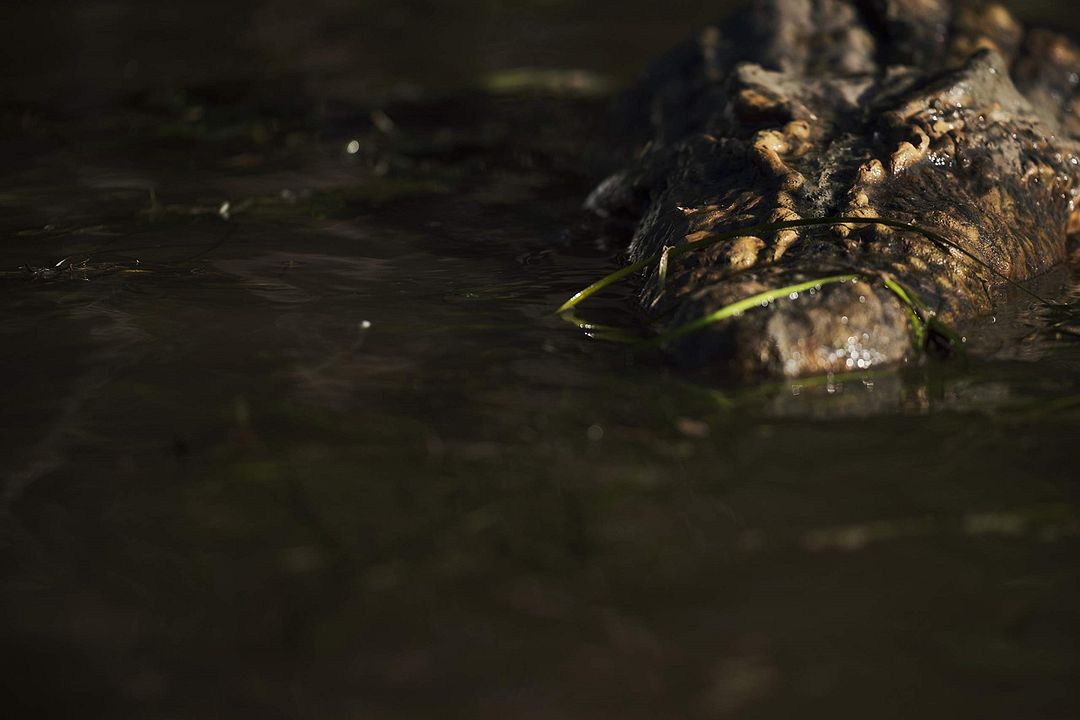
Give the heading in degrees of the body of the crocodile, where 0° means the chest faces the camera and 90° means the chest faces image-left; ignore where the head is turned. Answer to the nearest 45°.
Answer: approximately 0°
